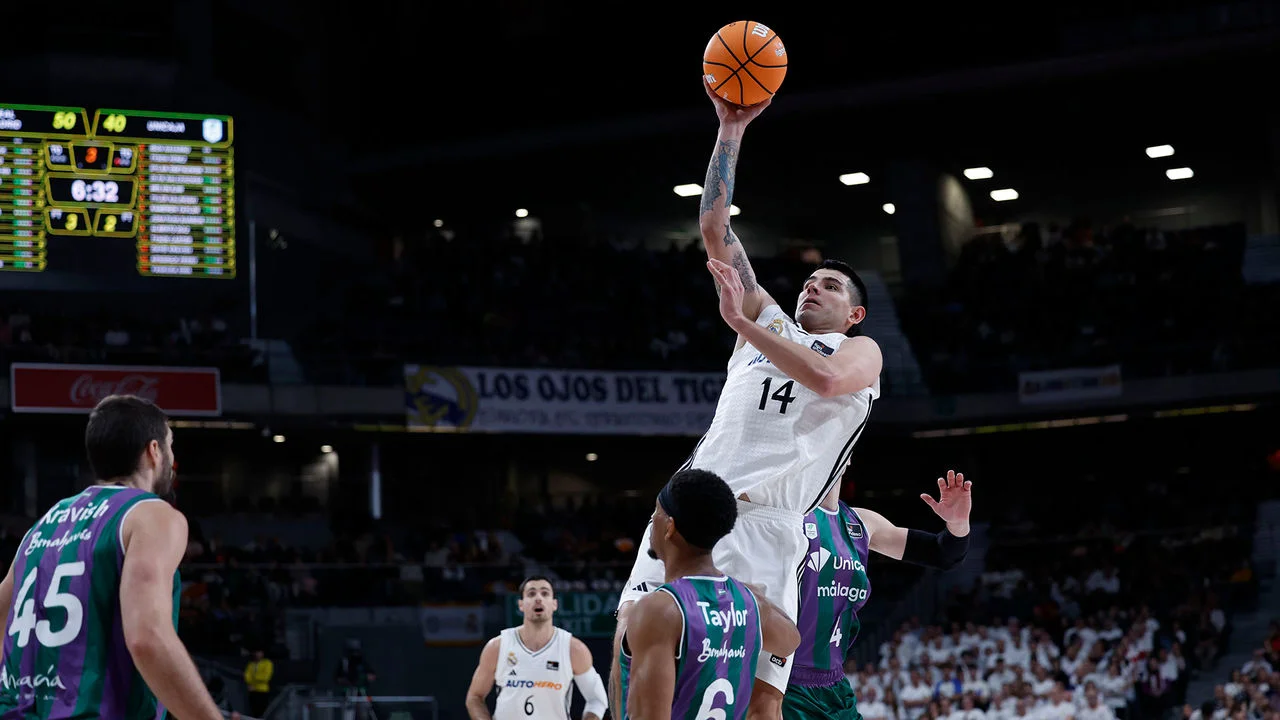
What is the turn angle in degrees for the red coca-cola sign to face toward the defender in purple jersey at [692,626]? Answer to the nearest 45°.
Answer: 0° — it already faces them

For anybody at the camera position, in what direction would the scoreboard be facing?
facing the viewer

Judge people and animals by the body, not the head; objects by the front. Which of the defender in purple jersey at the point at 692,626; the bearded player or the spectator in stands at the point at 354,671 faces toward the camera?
the spectator in stands

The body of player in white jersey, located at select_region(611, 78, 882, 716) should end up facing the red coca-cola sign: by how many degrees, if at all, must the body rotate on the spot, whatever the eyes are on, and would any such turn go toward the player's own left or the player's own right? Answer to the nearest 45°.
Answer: approximately 90° to the player's own right

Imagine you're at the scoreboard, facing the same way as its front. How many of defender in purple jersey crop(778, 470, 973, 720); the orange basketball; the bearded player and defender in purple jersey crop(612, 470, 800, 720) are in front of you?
4

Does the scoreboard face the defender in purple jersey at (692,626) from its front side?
yes

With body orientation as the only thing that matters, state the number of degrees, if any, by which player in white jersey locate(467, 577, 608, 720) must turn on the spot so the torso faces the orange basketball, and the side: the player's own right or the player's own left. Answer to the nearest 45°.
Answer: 0° — they already face it

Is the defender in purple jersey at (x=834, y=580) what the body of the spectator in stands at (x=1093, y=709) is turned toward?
yes

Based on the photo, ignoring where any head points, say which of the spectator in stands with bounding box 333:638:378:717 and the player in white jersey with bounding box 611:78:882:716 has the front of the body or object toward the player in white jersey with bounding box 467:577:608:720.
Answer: the spectator in stands

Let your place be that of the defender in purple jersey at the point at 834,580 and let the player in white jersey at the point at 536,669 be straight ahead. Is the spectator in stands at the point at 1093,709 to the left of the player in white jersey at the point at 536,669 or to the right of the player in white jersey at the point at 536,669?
right

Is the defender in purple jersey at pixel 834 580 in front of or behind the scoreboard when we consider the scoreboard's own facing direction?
in front

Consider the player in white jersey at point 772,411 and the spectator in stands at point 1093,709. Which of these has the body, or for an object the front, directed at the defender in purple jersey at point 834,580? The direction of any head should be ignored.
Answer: the spectator in stands

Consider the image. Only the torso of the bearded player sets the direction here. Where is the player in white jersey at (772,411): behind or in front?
in front
